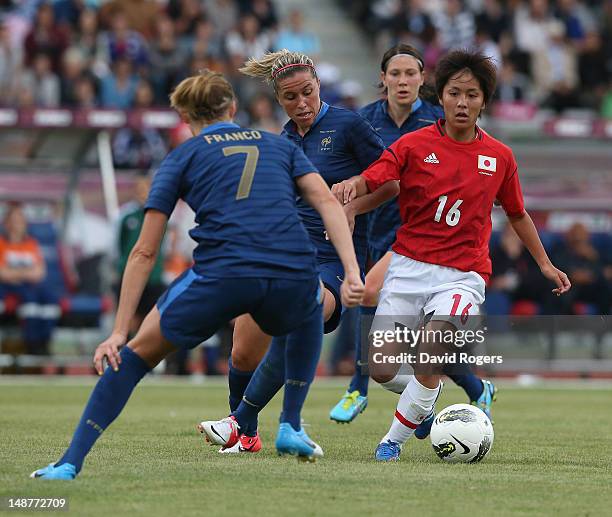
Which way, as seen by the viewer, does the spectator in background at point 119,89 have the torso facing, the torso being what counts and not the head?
toward the camera

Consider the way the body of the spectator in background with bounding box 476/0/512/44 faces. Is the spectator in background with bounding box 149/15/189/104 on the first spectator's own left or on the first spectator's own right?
on the first spectator's own right

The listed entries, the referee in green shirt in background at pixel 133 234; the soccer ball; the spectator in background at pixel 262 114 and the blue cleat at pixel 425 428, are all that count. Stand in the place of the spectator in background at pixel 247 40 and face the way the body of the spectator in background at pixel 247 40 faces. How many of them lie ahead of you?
4

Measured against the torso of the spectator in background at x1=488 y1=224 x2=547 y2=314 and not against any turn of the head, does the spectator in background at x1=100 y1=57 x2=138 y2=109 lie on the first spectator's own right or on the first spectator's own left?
on the first spectator's own right

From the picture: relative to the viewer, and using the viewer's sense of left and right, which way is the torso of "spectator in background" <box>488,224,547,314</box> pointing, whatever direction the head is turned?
facing the viewer

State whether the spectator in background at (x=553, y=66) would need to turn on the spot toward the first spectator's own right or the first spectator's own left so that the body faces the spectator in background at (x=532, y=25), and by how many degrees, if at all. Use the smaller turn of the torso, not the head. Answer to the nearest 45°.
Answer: approximately 135° to the first spectator's own right

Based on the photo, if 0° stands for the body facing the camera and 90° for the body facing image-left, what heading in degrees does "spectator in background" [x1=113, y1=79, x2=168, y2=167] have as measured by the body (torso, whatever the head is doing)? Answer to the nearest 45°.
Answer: approximately 0°
